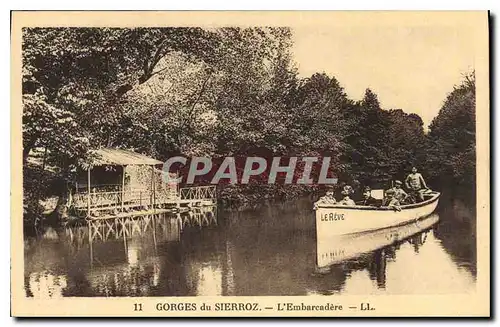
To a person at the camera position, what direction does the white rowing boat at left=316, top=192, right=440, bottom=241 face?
facing the viewer and to the left of the viewer

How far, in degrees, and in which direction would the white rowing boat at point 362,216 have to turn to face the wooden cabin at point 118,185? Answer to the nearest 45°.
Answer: approximately 45° to its right
